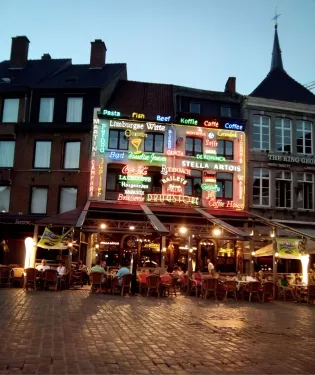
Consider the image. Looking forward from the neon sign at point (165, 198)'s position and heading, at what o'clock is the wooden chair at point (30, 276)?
The wooden chair is roughly at 1 o'clock from the neon sign.

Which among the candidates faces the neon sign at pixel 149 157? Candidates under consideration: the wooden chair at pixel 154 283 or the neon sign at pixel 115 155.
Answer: the wooden chair

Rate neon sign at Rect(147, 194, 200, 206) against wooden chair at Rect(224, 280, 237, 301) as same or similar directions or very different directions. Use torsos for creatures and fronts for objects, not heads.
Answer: very different directions

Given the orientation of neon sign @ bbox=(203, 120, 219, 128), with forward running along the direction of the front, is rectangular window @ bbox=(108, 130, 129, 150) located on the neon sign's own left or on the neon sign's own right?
on the neon sign's own right

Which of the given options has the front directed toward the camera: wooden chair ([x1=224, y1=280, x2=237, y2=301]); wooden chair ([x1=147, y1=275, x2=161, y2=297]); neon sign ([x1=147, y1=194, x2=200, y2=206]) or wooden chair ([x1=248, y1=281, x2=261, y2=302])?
the neon sign

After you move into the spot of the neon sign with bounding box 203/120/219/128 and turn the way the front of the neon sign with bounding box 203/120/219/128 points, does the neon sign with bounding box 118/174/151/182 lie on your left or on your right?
on your right

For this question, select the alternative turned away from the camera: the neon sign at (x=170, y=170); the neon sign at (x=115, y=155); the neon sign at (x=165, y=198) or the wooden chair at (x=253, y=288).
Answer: the wooden chair

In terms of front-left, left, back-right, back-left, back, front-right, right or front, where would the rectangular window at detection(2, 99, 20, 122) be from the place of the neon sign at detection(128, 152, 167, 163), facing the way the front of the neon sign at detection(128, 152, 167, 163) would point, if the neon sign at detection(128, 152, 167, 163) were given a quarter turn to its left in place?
back

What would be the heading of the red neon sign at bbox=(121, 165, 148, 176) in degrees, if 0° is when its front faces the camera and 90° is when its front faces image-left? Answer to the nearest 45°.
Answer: approximately 0°

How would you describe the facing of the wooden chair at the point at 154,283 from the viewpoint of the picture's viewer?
facing away from the viewer

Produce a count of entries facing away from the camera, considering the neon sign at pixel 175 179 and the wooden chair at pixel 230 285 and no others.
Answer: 1
